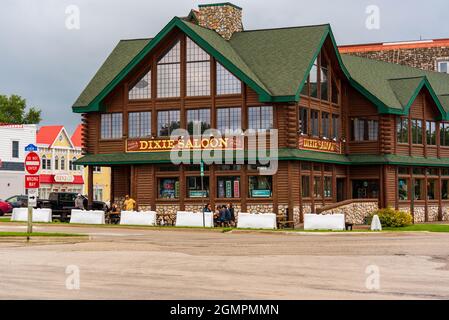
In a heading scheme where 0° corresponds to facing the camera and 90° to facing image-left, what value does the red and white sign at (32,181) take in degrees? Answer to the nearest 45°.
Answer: approximately 0°

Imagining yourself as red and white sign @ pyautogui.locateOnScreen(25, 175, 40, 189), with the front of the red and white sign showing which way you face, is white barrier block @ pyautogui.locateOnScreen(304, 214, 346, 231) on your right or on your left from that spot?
on your left

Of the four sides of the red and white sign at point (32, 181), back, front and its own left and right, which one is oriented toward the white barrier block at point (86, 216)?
back

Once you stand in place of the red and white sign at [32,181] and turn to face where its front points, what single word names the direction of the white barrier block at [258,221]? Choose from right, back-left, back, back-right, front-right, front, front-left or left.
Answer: back-left

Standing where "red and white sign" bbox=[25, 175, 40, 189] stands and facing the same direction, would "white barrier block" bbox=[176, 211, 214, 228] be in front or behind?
behind

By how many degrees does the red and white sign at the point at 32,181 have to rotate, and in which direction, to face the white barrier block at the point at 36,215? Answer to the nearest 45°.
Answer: approximately 180°
